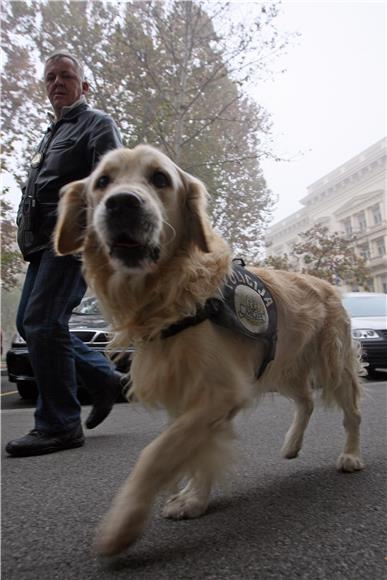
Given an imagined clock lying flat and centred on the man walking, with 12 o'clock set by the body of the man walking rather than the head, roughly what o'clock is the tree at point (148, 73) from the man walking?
The tree is roughly at 5 o'clock from the man walking.

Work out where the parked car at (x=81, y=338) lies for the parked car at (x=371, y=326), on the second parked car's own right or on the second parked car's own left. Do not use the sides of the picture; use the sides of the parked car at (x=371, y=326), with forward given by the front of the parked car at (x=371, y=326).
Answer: on the second parked car's own right

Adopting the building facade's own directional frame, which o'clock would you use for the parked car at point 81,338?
The parked car is roughly at 11 o'clock from the building facade.

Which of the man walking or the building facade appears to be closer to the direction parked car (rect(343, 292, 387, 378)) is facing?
the man walking

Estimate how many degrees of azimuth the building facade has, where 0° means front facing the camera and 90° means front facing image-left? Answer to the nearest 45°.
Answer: approximately 45°

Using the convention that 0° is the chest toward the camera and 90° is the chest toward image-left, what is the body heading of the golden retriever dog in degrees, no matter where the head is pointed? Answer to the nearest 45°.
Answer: approximately 45°

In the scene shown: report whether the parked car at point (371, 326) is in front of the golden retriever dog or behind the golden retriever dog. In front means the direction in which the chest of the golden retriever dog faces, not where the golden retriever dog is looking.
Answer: behind
